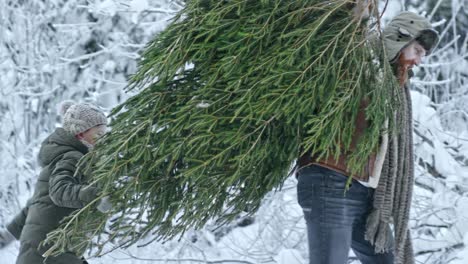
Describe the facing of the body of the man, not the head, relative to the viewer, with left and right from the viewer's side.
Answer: facing to the right of the viewer

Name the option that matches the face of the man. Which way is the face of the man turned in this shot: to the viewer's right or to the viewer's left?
to the viewer's right
